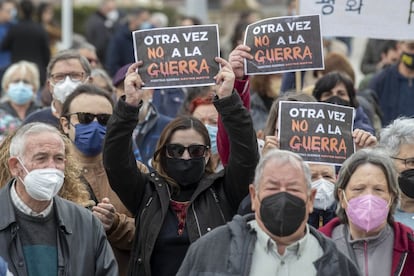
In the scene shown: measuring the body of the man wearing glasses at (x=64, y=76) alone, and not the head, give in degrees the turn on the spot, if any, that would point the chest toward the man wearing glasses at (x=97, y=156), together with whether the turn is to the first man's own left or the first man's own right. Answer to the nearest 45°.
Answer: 0° — they already face them

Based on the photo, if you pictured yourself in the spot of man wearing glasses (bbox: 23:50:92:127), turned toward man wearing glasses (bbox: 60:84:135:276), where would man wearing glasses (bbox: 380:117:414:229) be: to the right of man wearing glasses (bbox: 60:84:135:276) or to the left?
left

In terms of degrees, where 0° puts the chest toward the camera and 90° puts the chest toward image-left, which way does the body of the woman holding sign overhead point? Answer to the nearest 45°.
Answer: approximately 0°

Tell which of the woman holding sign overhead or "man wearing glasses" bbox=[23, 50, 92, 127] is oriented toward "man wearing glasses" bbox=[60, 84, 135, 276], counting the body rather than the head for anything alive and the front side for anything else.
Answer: "man wearing glasses" bbox=[23, 50, 92, 127]

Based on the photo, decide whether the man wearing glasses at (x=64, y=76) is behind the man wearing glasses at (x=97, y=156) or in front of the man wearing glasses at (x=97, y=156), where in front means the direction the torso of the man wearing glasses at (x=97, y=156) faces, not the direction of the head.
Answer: behind

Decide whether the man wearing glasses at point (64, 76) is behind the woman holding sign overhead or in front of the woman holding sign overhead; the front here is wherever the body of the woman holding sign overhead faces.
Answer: behind

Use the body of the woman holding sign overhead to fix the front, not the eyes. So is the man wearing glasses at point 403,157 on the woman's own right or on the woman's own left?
on the woman's own left
